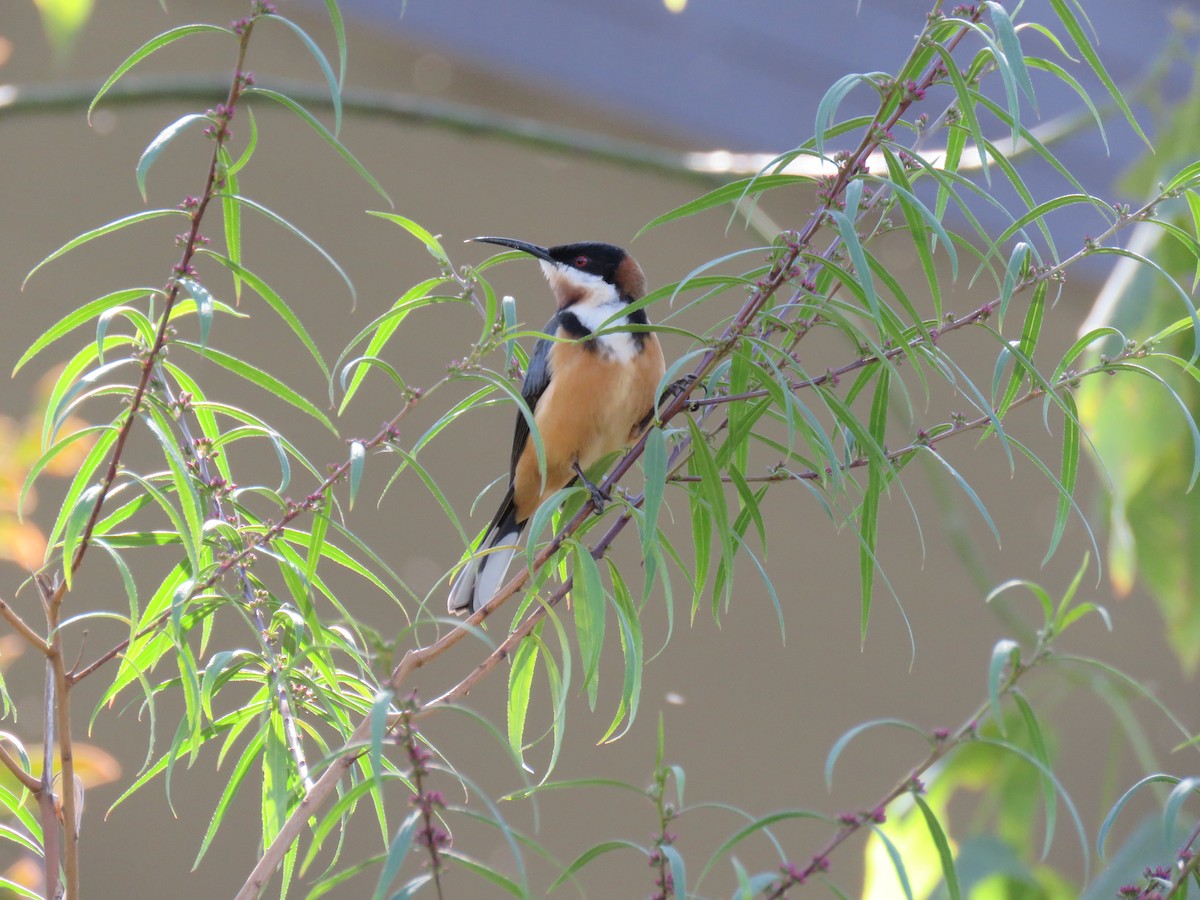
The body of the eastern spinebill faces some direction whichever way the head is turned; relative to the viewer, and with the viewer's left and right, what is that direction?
facing the viewer and to the right of the viewer
